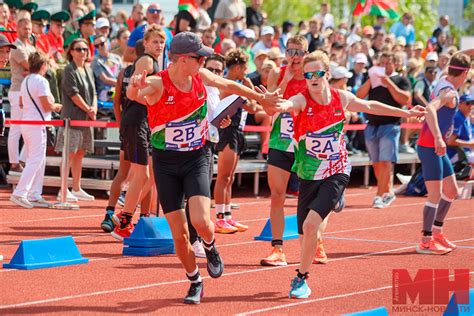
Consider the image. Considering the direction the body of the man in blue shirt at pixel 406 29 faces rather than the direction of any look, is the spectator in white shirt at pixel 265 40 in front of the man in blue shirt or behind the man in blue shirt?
in front

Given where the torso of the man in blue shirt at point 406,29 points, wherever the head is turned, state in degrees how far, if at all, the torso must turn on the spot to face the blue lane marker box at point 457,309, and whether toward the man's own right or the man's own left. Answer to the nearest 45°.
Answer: approximately 45° to the man's own left

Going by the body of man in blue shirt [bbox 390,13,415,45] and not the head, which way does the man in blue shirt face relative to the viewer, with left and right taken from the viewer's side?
facing the viewer and to the left of the viewer

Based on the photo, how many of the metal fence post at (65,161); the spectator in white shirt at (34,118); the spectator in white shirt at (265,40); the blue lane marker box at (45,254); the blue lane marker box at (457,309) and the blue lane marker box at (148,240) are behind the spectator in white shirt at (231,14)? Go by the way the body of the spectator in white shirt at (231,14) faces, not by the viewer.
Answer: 0

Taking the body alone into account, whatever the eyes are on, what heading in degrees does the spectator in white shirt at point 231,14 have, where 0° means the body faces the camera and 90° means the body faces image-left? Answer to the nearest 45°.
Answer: approximately 0°

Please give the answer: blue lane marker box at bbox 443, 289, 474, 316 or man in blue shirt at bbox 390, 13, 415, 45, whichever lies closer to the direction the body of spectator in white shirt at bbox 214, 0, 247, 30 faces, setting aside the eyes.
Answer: the blue lane marker box

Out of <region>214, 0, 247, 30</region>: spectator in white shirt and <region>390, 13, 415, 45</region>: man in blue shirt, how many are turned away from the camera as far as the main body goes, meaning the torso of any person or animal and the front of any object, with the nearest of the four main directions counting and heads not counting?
0

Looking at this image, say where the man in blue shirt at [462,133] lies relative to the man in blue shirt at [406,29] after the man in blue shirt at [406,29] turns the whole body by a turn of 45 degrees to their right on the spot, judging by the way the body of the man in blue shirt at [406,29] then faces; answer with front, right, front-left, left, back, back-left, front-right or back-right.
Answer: left

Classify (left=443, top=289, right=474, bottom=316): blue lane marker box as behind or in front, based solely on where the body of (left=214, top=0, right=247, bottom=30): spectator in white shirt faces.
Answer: in front
